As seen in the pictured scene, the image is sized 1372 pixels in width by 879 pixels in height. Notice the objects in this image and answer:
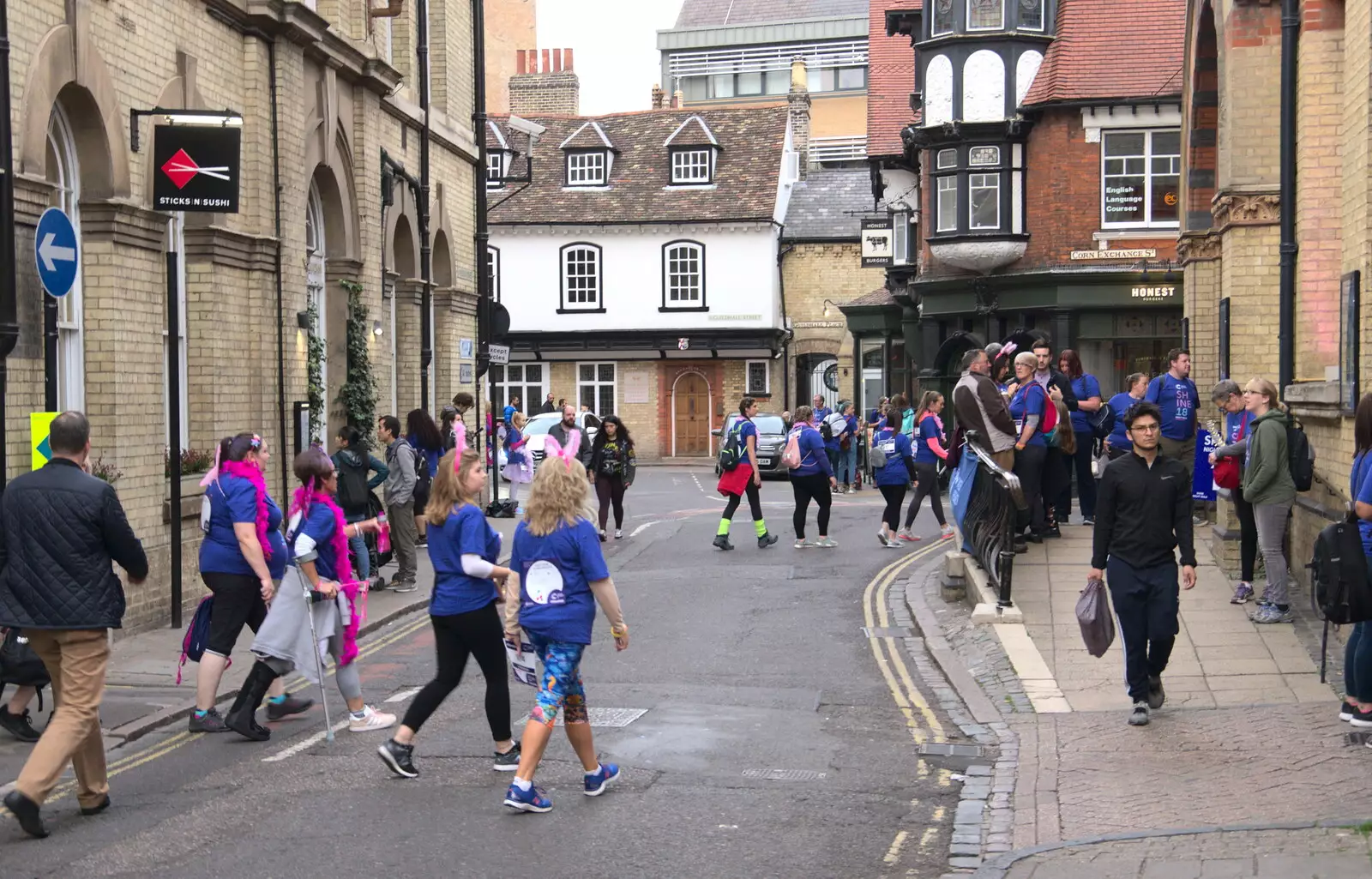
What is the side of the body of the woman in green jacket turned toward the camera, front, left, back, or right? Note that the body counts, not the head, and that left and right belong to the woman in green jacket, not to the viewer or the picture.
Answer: left

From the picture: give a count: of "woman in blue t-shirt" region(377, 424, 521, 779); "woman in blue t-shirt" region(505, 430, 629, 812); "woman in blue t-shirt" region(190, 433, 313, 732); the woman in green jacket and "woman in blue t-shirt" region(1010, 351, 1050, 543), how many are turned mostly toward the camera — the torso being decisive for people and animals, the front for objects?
0

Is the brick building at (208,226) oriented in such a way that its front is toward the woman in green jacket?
yes

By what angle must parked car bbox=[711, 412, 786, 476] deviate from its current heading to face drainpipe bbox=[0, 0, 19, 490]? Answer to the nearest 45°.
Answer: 0° — it already faces it

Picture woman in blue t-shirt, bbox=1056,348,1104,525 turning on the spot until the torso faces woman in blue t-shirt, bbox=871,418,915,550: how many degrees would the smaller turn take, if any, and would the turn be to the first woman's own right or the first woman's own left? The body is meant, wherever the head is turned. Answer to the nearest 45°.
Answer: approximately 90° to the first woman's own right

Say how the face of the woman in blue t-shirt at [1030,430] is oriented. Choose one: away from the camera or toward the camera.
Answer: toward the camera

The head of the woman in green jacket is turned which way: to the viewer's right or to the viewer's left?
to the viewer's left

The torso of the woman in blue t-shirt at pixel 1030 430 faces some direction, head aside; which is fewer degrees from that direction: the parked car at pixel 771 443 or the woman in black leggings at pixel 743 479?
the woman in black leggings

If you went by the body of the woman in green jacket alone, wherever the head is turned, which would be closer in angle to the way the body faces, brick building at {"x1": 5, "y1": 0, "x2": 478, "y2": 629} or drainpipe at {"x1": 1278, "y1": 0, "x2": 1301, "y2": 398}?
the brick building
